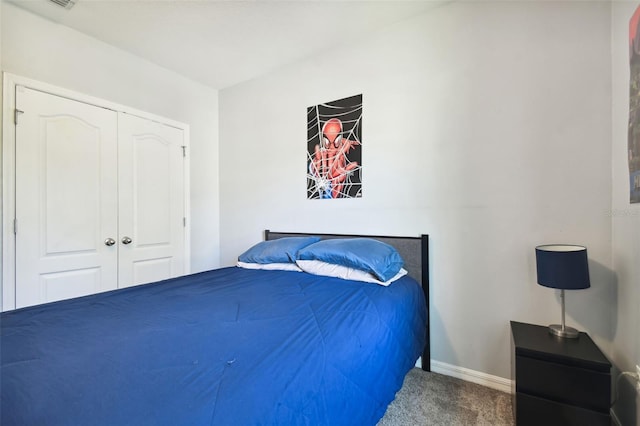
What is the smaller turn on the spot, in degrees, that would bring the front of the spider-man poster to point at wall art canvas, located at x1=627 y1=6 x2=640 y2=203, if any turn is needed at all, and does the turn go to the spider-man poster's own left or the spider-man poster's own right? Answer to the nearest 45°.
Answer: approximately 90° to the spider-man poster's own left

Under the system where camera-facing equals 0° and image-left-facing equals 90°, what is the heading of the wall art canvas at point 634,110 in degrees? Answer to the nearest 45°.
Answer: approximately 90°

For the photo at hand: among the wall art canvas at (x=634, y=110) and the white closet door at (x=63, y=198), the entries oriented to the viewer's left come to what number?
1

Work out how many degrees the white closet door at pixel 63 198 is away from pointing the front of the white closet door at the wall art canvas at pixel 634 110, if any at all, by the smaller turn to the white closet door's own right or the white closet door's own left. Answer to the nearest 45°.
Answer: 0° — it already faces it

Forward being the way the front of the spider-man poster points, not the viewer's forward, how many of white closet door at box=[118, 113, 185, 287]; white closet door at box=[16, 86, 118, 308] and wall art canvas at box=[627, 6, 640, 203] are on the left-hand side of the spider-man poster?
1

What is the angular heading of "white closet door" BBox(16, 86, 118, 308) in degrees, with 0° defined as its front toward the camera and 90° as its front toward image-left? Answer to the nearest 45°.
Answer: approximately 315°

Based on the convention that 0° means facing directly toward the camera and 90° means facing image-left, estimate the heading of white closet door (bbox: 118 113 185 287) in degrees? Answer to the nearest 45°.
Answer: approximately 315°
